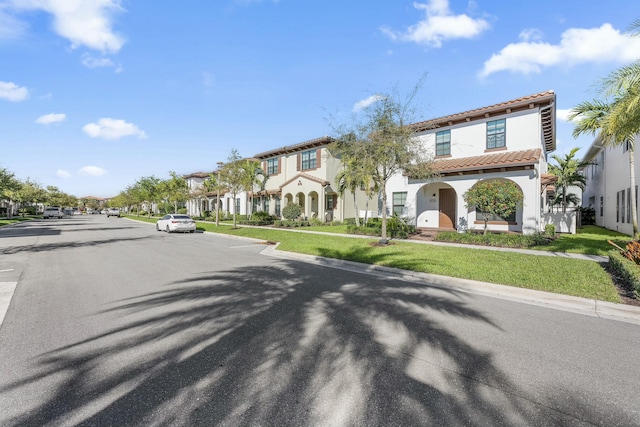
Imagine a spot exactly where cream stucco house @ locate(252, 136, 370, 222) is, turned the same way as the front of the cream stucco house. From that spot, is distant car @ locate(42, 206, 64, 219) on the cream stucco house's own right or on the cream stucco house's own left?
on the cream stucco house's own right

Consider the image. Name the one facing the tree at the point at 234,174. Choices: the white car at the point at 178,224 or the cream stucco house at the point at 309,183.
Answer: the cream stucco house

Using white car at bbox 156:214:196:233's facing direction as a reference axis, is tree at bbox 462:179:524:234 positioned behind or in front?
behind

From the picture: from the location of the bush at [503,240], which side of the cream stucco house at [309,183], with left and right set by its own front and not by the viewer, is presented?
left

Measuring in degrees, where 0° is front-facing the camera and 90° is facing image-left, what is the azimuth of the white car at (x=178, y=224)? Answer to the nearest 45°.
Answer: approximately 135°

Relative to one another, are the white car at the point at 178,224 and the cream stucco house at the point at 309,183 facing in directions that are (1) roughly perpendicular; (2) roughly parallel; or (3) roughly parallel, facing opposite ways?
roughly perpendicular

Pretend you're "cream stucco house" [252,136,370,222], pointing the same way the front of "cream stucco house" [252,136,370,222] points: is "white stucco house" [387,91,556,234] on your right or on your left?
on your left

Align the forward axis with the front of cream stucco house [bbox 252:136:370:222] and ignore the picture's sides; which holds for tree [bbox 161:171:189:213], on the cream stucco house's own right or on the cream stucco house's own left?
on the cream stucco house's own right

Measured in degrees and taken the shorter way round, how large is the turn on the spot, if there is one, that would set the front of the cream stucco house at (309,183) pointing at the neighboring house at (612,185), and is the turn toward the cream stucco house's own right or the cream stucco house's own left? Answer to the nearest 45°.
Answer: approximately 90° to the cream stucco house's own left

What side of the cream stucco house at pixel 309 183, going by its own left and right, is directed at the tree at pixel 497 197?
left

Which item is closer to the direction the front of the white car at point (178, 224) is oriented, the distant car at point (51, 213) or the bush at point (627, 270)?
the distant car

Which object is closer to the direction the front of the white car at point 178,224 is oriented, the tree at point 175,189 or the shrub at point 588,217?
the tree

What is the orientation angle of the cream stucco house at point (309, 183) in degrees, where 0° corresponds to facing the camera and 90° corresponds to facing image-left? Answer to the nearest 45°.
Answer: approximately 45°
